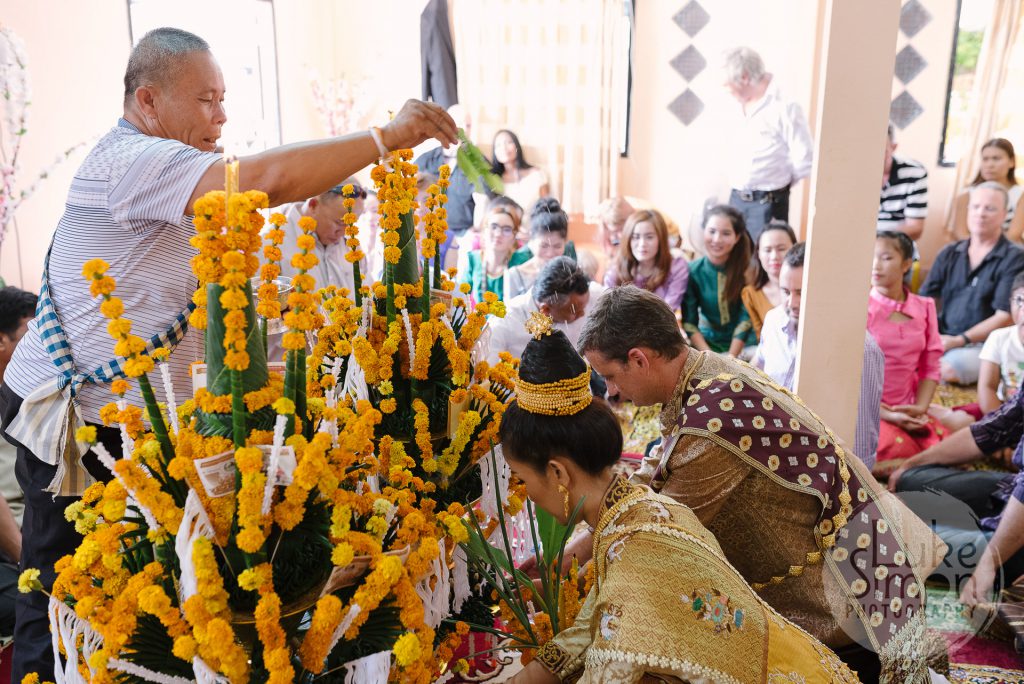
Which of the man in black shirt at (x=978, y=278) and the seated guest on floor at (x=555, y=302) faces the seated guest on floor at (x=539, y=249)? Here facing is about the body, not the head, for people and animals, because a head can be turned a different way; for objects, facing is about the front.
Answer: the man in black shirt

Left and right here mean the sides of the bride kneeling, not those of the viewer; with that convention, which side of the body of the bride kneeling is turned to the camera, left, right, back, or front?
left

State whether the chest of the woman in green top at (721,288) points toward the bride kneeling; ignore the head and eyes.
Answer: yes

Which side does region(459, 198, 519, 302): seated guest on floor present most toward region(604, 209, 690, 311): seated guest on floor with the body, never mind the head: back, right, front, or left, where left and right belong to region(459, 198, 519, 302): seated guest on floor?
left

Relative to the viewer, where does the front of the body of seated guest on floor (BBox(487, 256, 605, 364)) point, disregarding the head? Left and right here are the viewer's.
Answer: facing the viewer and to the right of the viewer

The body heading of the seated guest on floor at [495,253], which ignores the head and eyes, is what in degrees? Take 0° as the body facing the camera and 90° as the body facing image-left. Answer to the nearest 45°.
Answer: approximately 0°

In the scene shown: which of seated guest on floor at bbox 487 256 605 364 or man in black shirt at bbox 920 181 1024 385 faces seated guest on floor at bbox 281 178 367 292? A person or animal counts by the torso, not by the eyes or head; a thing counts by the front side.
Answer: the man in black shirt

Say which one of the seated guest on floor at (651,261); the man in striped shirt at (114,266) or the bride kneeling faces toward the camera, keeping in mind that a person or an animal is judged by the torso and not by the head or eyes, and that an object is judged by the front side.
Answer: the seated guest on floor

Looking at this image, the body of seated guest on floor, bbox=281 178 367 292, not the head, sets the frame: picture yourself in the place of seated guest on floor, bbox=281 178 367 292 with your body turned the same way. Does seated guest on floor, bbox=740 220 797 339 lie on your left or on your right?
on your left

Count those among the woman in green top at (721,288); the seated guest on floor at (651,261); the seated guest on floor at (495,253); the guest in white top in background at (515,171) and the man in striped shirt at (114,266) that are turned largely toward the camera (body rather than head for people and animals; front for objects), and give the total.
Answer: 4

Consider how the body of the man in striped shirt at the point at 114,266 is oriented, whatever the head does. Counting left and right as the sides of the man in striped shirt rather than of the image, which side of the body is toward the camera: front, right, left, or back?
right

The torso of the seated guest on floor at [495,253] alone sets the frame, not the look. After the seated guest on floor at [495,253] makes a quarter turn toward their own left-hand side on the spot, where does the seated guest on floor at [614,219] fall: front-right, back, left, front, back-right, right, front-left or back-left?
front-left
